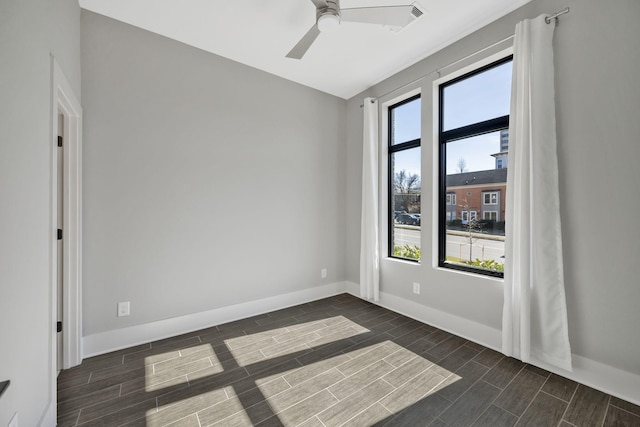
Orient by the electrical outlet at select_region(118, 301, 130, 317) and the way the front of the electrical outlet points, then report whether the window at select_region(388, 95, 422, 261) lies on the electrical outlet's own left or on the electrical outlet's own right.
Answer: on the electrical outlet's own left

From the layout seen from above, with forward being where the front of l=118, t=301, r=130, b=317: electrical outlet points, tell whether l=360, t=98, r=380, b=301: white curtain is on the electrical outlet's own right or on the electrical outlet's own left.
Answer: on the electrical outlet's own left

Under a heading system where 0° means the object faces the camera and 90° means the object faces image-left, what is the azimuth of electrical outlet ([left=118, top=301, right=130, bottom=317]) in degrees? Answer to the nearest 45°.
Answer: approximately 0°

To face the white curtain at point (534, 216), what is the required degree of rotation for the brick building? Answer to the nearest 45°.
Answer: approximately 45° to its left

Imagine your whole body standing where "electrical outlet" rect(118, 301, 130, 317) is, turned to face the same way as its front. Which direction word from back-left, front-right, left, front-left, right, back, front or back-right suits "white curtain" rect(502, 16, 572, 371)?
front-left

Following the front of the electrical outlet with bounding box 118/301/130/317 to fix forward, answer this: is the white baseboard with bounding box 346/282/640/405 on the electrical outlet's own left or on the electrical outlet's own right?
on the electrical outlet's own left

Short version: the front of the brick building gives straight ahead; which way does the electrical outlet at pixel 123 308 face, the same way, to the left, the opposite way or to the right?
to the left

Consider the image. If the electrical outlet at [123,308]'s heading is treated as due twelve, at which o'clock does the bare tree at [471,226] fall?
The bare tree is roughly at 10 o'clock from the electrical outlet.
